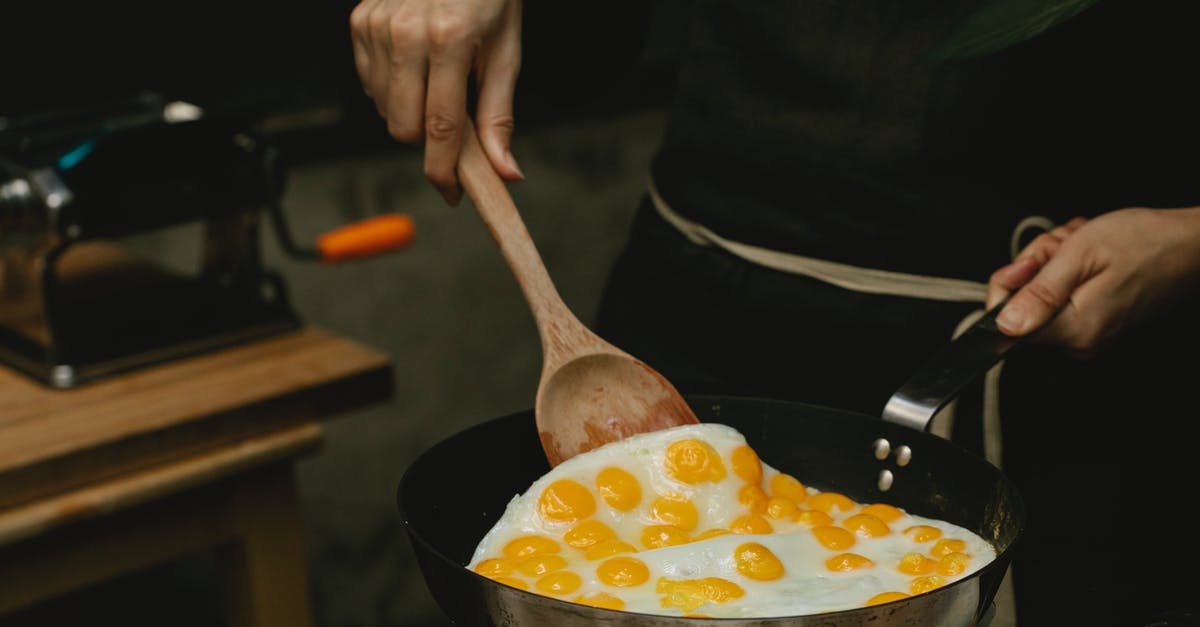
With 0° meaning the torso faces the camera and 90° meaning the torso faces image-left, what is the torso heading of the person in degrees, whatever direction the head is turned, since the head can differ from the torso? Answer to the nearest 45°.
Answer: approximately 45°
